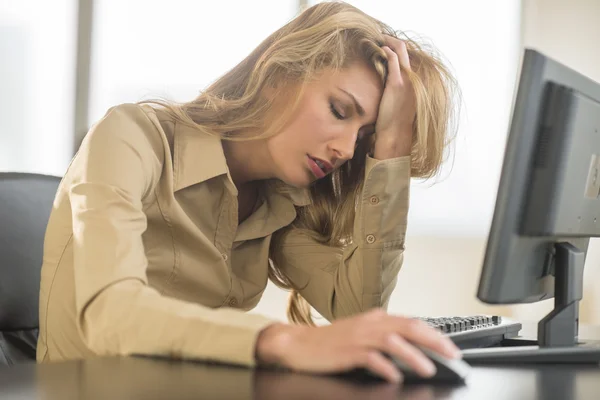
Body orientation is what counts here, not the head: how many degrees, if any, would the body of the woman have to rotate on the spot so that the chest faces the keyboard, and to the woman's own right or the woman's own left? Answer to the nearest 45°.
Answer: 0° — they already face it

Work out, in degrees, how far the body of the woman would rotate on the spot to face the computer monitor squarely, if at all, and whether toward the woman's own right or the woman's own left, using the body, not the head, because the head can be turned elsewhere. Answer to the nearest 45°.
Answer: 0° — they already face it

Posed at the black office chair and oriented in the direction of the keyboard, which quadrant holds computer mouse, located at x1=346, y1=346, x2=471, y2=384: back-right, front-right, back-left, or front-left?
front-right

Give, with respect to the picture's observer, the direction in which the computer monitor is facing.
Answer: facing away from the viewer and to the left of the viewer

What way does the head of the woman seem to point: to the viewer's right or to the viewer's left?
to the viewer's right

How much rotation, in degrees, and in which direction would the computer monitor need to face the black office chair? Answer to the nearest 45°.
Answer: approximately 45° to its left
